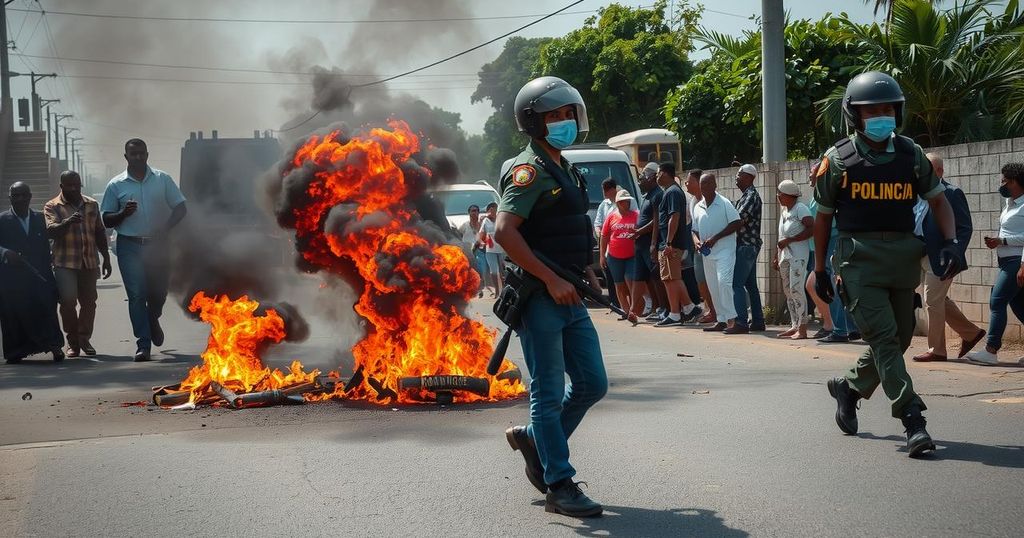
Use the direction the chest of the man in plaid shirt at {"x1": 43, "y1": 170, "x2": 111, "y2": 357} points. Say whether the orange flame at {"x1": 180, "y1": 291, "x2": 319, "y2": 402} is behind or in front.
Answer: in front

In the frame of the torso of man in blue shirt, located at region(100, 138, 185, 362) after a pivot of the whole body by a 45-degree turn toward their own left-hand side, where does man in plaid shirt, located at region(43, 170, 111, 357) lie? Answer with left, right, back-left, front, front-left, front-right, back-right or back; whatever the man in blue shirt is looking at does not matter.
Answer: back

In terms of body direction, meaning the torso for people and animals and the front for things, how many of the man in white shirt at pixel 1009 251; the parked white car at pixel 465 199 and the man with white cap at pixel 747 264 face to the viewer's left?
2

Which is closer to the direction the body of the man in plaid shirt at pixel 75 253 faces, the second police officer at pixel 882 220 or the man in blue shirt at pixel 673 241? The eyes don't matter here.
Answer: the second police officer

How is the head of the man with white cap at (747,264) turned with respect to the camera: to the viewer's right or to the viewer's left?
to the viewer's left

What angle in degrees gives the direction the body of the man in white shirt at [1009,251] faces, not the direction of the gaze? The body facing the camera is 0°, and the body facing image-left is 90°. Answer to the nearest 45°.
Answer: approximately 90°

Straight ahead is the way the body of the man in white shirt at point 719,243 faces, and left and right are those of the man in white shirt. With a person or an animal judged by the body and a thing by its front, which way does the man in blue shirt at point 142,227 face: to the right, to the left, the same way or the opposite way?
to the left

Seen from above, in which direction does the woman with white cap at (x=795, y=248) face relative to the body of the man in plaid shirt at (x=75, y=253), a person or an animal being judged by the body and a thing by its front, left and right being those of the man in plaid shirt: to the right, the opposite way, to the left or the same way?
to the right

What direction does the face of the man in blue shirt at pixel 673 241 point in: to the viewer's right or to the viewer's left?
to the viewer's left

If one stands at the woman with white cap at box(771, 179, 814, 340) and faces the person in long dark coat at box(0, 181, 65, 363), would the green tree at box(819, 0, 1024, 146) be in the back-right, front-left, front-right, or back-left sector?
back-right

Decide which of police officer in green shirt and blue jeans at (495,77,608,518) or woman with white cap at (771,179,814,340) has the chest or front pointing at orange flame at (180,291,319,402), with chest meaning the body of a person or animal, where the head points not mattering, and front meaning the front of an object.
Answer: the woman with white cap

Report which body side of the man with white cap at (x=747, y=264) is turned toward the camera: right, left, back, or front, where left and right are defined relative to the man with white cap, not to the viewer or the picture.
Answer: left

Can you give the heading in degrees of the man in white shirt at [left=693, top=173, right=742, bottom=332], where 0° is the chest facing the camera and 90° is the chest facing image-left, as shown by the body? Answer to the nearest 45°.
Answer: approximately 45°
